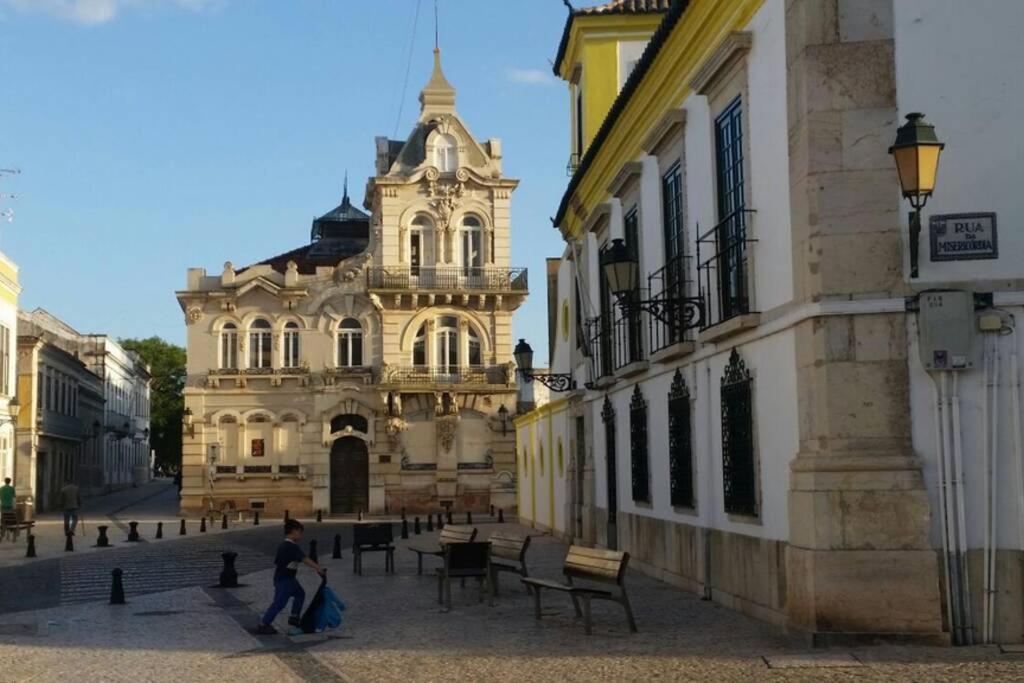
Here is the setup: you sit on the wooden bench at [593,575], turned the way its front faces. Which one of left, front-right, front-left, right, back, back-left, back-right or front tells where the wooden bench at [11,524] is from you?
right

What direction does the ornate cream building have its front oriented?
toward the camera

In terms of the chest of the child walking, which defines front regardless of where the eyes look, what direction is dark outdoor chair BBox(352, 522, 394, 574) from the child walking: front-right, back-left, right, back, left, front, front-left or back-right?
left

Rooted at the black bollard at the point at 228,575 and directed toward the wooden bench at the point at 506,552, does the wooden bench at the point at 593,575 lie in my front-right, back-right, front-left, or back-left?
front-right

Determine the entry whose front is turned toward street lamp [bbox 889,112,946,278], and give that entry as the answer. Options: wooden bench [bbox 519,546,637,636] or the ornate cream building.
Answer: the ornate cream building

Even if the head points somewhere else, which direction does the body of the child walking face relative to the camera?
to the viewer's right

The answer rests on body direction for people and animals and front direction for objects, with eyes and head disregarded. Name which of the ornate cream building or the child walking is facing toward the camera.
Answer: the ornate cream building

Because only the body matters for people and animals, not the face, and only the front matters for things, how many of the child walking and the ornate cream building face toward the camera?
1

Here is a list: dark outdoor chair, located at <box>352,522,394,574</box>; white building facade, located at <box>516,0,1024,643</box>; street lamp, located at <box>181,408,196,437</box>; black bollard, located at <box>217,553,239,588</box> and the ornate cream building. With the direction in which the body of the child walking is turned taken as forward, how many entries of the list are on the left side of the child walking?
4

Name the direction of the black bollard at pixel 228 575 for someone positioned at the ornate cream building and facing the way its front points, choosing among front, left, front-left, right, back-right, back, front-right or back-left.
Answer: front

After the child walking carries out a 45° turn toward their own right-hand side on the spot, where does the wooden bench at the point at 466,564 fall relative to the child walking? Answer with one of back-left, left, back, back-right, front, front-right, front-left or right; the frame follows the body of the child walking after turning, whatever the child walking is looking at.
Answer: left

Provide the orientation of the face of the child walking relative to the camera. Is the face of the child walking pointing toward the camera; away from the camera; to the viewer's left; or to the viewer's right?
to the viewer's right

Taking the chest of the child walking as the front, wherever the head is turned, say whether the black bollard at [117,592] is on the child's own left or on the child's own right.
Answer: on the child's own left

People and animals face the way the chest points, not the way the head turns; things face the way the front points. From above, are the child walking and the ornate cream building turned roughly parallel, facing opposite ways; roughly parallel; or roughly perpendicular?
roughly perpendicular
